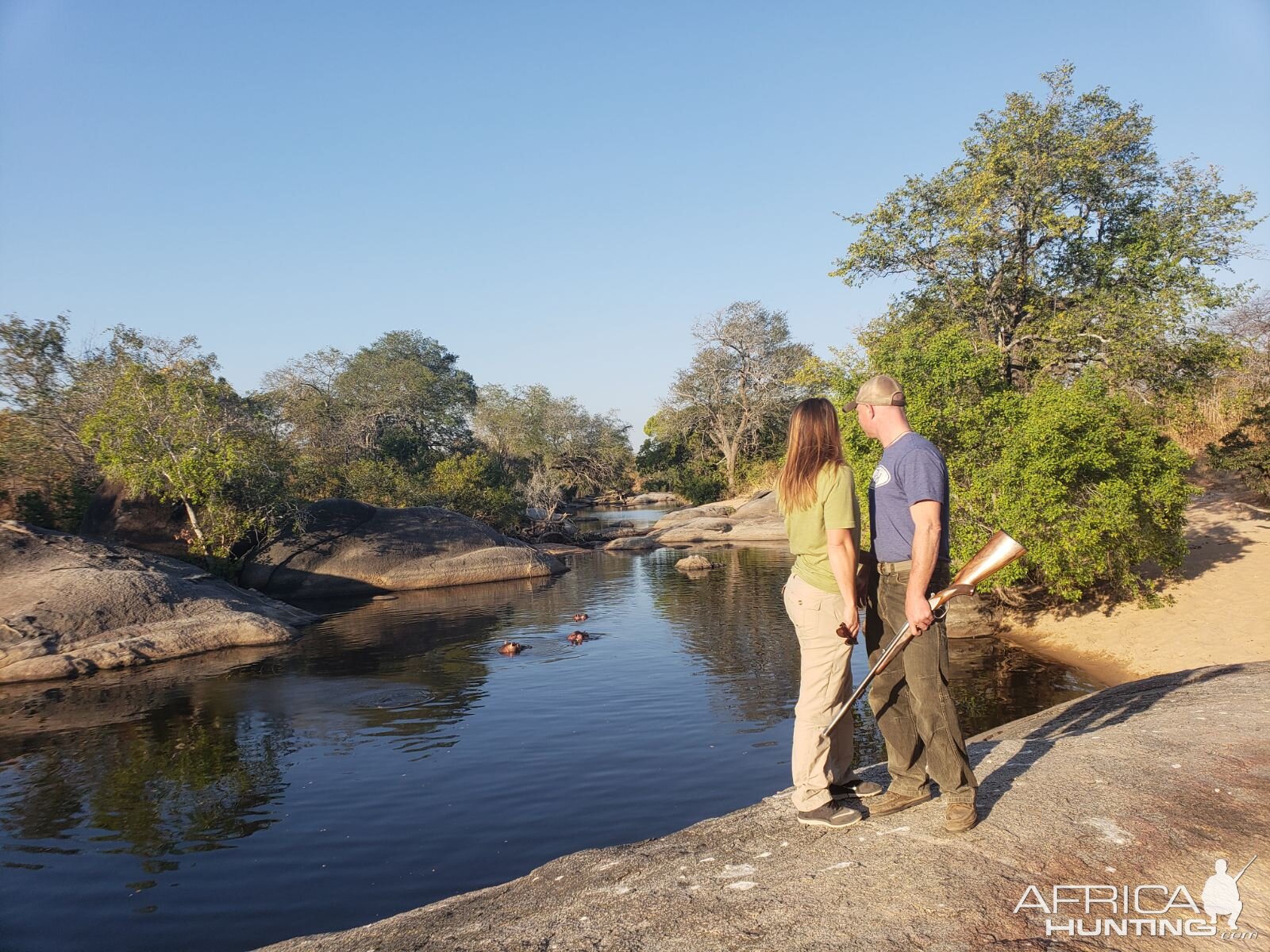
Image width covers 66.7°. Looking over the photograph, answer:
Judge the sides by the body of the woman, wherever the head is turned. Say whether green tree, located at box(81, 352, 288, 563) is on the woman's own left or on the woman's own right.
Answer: on the woman's own left

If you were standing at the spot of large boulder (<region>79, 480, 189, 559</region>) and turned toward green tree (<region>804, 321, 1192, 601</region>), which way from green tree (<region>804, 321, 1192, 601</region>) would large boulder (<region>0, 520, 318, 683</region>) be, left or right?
right
